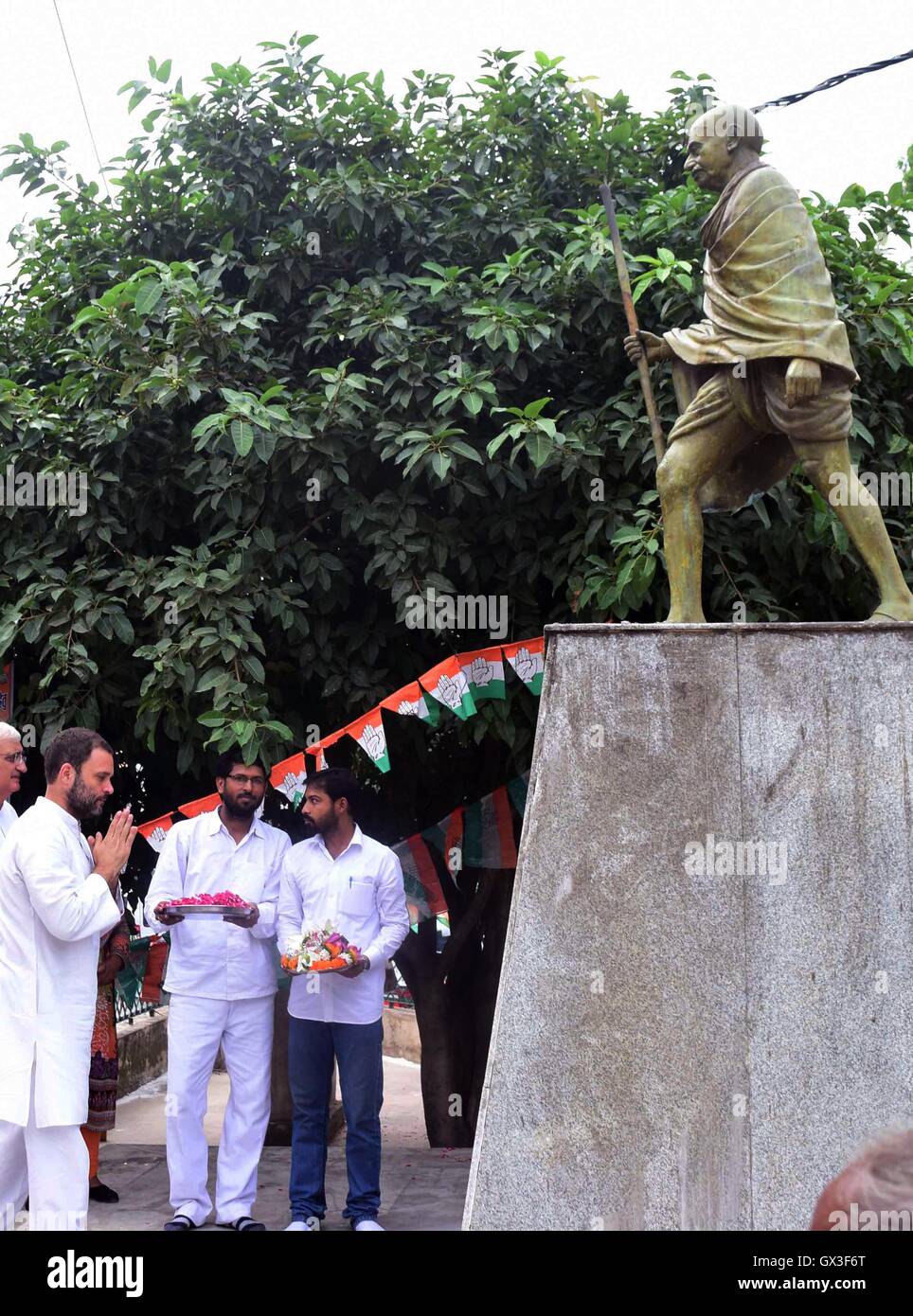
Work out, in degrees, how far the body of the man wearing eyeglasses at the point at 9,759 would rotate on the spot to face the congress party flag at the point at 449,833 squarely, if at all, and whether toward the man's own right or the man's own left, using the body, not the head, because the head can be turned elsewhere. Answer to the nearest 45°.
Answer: approximately 90° to the man's own left

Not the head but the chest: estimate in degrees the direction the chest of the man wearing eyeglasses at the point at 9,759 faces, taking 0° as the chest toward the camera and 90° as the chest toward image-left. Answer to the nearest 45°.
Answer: approximately 315°

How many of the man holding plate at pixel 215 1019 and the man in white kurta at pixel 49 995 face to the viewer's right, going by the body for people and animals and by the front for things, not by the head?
1

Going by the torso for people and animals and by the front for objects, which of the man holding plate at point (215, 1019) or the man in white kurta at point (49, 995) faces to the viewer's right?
the man in white kurta

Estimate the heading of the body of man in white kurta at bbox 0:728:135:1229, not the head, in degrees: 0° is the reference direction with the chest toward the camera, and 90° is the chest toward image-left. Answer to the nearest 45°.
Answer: approximately 270°

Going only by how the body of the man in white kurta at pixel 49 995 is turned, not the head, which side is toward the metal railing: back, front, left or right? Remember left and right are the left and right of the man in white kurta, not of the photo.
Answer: left
